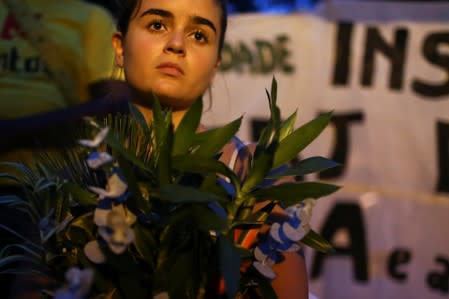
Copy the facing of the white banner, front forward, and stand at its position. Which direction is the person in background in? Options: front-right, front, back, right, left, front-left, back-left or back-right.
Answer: front-right

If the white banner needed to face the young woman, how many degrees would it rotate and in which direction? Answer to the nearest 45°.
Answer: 0° — it already faces them

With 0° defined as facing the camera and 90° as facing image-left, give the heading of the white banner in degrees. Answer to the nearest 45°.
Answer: approximately 0°
